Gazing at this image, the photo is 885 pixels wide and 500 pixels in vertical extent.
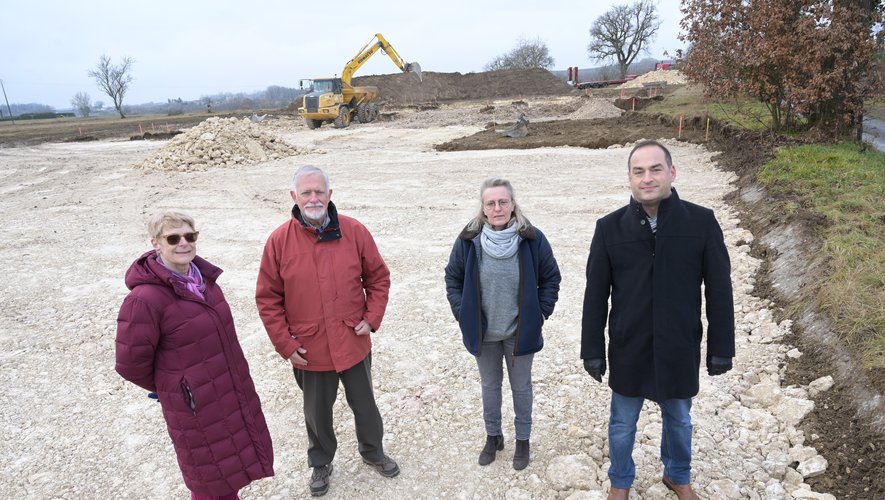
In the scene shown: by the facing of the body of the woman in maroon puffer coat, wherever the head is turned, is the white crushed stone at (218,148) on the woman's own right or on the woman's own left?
on the woman's own left

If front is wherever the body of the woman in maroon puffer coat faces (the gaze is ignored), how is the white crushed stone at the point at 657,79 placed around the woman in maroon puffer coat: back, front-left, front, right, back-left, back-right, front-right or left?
left

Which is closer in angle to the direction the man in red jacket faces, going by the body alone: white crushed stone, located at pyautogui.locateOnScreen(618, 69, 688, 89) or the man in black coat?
the man in black coat

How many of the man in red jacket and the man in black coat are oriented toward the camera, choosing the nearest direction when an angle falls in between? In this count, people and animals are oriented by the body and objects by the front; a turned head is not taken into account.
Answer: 2

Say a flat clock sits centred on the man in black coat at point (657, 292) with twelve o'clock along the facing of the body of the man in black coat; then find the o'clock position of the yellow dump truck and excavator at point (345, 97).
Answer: The yellow dump truck and excavator is roughly at 5 o'clock from the man in black coat.

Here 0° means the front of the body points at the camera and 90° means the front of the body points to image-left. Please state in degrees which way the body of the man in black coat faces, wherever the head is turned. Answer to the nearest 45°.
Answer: approximately 0°
